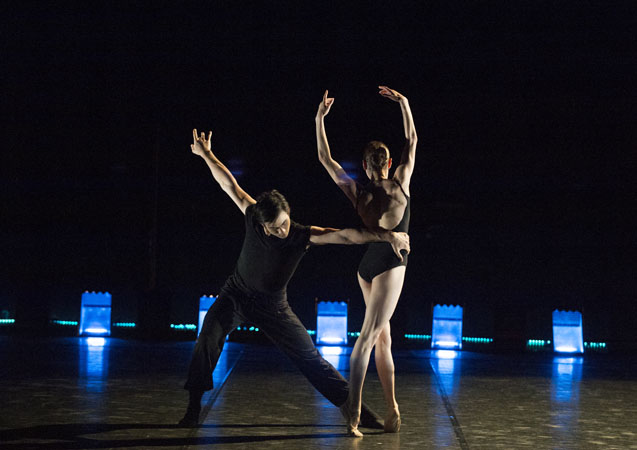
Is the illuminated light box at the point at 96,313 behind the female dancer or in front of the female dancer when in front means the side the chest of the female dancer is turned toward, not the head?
in front

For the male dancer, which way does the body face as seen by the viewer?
toward the camera

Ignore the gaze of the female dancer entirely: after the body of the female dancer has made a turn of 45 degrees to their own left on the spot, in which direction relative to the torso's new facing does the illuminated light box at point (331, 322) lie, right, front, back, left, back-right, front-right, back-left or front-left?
front-right

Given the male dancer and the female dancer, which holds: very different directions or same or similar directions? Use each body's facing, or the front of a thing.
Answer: very different directions

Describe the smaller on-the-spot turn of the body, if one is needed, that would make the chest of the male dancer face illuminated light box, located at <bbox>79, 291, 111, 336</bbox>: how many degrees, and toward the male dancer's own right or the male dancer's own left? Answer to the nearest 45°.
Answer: approximately 180°

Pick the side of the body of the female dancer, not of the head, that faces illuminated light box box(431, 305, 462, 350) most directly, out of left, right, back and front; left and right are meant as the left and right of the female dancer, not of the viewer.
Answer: front

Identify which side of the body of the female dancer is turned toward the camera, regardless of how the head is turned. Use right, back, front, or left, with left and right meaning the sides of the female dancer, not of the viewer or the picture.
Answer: back

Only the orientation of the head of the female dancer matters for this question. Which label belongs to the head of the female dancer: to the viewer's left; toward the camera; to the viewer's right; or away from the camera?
away from the camera

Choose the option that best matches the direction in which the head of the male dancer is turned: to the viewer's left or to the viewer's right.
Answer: to the viewer's right

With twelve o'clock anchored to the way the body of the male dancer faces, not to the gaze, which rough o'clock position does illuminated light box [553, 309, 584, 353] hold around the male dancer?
The illuminated light box is roughly at 7 o'clock from the male dancer.

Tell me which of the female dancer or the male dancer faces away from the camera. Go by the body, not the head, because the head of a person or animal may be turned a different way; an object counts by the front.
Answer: the female dancer

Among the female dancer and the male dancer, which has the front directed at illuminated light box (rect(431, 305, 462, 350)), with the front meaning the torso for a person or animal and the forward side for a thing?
the female dancer

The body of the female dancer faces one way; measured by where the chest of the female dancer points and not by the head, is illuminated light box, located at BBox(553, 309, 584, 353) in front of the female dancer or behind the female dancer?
in front

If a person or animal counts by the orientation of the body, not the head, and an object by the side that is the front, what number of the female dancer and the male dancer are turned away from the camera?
1
